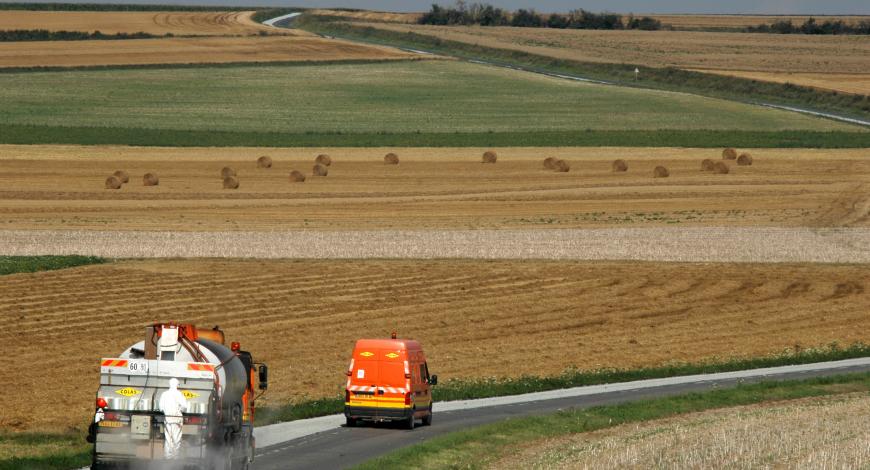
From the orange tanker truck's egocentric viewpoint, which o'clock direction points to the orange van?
The orange van is roughly at 1 o'clock from the orange tanker truck.

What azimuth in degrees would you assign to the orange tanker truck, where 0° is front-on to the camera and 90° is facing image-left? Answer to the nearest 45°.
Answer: approximately 180°
